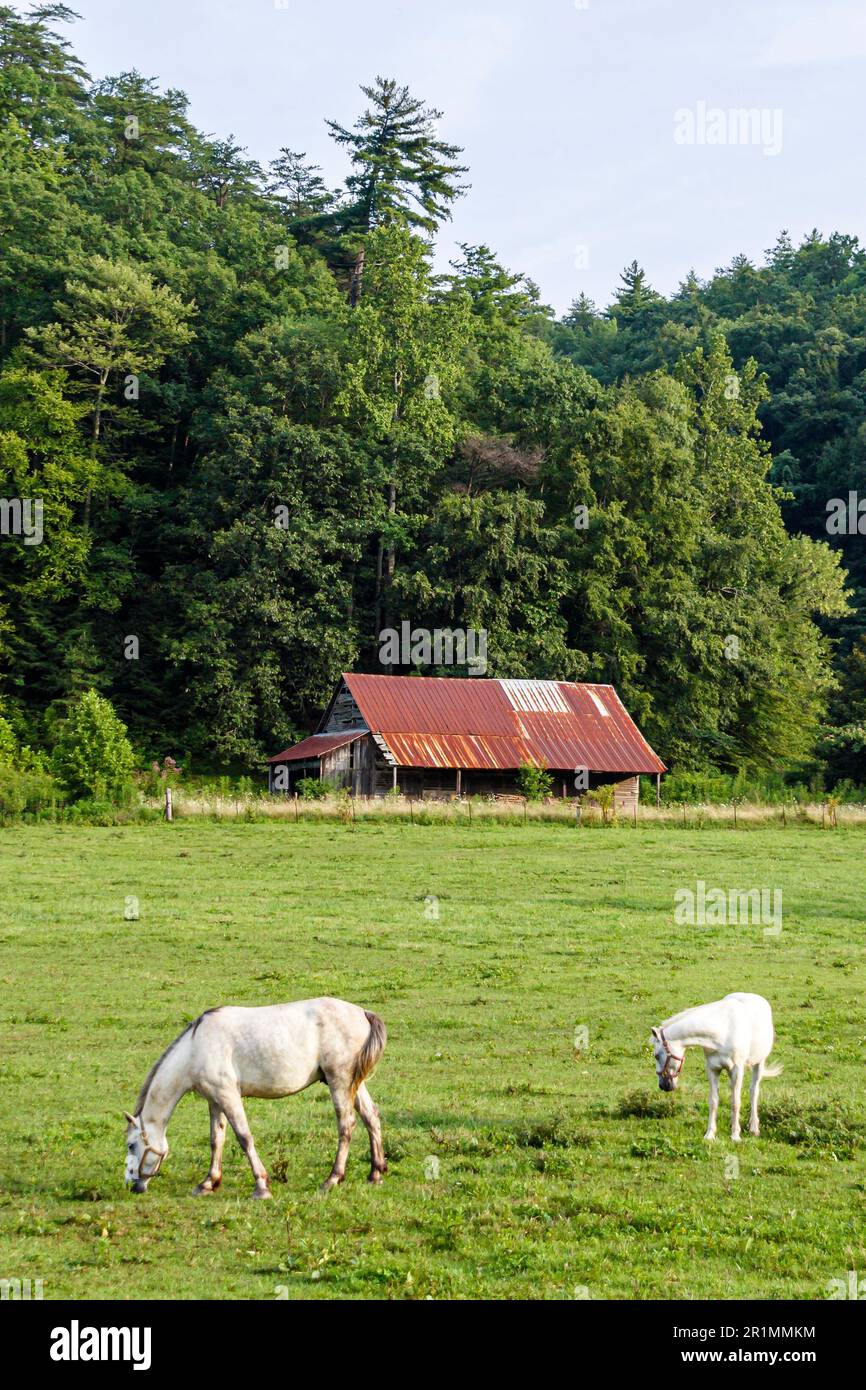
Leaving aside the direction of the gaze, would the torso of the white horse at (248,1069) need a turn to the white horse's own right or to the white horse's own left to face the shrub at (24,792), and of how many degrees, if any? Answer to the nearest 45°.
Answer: approximately 90° to the white horse's own right

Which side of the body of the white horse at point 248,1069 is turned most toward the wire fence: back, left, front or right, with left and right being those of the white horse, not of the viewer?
right

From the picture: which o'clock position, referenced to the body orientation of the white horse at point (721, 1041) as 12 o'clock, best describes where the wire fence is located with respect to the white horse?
The wire fence is roughly at 4 o'clock from the white horse.

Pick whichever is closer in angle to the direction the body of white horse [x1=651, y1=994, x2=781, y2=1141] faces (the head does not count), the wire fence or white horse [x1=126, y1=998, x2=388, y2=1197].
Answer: the white horse

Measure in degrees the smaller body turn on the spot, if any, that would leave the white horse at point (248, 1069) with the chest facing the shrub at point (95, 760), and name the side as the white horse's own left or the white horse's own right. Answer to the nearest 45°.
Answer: approximately 90° to the white horse's own right

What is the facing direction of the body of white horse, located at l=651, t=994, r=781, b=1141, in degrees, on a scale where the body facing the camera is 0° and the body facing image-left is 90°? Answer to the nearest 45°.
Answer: approximately 45°

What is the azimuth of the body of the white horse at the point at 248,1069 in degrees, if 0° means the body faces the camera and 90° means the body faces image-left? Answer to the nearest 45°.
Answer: approximately 90°

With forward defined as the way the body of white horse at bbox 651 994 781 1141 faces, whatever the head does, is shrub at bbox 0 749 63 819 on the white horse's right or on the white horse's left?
on the white horse's right

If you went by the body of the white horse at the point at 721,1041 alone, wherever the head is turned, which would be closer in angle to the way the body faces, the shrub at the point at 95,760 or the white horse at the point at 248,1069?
the white horse

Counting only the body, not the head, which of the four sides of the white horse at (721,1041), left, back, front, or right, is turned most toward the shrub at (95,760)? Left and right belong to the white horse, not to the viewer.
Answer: right
